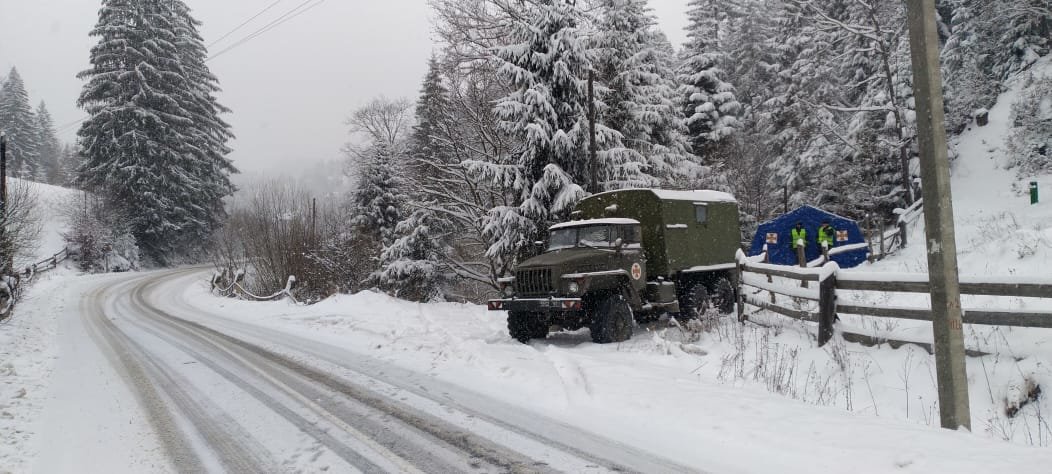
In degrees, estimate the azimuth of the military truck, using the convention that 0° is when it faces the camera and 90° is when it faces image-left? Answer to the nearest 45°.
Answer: approximately 45°

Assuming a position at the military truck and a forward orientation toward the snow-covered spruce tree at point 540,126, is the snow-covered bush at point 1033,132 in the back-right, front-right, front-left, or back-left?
front-right

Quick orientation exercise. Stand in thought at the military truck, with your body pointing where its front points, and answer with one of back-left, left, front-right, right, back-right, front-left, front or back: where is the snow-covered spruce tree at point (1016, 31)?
back

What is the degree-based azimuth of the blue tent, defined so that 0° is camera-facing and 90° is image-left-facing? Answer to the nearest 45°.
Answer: approximately 0°

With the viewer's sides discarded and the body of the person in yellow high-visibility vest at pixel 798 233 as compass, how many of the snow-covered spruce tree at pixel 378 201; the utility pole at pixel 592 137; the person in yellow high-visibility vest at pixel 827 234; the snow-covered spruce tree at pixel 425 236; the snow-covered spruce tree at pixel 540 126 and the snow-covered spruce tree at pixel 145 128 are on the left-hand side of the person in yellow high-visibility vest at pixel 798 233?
1

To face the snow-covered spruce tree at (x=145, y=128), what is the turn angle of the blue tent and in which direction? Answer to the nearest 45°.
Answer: approximately 90° to its right

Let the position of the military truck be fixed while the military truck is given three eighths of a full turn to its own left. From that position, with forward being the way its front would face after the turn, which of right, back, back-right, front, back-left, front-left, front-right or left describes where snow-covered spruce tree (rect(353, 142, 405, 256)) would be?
back-left

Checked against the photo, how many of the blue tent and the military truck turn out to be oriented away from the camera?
0

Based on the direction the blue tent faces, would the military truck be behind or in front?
in front

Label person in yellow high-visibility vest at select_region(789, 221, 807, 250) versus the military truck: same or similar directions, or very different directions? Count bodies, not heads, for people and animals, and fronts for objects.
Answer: same or similar directions

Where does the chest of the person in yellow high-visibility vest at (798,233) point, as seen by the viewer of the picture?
toward the camera

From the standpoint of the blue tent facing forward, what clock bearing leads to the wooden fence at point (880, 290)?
The wooden fence is roughly at 12 o'clock from the blue tent.

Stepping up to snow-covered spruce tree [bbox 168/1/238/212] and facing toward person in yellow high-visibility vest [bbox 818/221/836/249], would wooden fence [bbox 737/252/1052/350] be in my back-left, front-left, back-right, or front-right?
front-right

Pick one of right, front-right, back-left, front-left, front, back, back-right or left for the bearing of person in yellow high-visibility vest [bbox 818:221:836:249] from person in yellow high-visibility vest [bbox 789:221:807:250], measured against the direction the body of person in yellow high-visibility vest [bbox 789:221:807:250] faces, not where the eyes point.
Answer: left
